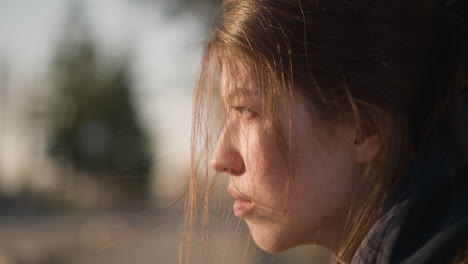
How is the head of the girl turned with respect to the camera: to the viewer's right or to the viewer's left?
to the viewer's left

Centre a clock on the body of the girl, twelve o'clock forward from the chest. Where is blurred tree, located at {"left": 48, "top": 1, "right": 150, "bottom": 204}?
The blurred tree is roughly at 2 o'clock from the girl.

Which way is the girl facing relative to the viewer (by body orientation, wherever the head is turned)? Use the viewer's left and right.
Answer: facing to the left of the viewer
